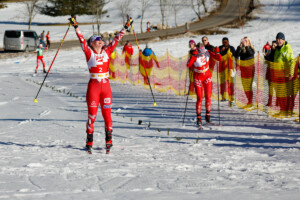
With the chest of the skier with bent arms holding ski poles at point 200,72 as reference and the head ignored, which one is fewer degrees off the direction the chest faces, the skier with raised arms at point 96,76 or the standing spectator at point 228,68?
the skier with raised arms

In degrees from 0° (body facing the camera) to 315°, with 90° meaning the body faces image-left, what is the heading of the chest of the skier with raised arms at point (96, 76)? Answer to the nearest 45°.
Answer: approximately 0°

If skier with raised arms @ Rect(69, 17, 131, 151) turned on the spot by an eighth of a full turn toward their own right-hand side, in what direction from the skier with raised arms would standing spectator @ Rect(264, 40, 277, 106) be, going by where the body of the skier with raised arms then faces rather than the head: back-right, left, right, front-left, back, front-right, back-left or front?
back

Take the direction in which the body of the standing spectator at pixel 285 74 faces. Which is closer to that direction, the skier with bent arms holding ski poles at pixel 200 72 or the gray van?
the skier with bent arms holding ski poles

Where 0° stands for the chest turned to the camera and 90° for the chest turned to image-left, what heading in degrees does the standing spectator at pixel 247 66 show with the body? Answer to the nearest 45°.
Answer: approximately 45°

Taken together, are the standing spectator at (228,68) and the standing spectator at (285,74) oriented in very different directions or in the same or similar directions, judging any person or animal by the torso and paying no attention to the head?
same or similar directions

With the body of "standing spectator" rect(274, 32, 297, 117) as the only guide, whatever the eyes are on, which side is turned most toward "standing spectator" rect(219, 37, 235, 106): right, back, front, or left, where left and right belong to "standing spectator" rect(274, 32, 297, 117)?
right

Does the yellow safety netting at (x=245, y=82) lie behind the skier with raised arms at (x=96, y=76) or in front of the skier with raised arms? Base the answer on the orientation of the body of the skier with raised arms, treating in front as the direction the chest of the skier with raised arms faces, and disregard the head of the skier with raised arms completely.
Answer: behind

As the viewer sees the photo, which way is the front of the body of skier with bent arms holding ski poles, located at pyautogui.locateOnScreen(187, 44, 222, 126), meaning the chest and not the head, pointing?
toward the camera

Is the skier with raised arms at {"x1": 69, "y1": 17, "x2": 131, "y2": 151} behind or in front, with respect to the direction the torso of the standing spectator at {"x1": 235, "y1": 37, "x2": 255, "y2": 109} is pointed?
in front

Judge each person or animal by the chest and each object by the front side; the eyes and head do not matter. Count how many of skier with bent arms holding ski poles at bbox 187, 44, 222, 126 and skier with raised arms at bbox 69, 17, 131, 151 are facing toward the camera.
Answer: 2

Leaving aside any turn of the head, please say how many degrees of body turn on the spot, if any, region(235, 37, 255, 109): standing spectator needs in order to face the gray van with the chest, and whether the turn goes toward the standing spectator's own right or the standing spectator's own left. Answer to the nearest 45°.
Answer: approximately 90° to the standing spectator's own right

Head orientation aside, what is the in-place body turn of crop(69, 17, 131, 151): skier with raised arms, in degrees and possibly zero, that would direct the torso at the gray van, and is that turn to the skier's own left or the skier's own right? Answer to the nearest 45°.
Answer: approximately 180°

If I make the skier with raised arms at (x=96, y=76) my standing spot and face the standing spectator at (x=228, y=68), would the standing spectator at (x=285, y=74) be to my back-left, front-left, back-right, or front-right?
front-right

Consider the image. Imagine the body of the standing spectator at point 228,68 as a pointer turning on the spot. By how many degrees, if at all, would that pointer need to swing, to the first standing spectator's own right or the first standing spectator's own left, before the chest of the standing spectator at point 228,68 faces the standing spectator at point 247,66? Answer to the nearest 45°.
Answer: approximately 90° to the first standing spectator's own left

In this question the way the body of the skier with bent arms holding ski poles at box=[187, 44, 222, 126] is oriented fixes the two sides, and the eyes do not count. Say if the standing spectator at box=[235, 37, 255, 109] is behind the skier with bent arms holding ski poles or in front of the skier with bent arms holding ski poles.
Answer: behind

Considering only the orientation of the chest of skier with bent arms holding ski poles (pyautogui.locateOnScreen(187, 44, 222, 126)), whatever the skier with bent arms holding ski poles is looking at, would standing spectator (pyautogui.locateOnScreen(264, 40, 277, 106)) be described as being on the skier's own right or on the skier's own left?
on the skier's own left
